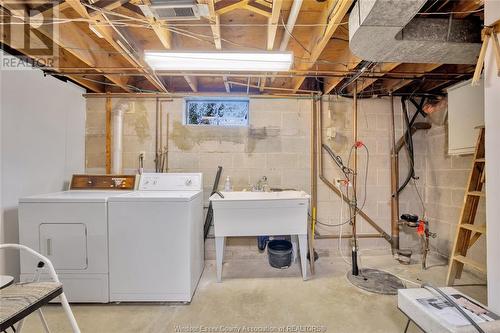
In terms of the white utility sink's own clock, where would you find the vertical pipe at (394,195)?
The vertical pipe is roughly at 8 o'clock from the white utility sink.

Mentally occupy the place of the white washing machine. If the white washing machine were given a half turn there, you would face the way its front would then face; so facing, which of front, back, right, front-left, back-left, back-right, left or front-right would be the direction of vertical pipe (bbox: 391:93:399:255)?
right

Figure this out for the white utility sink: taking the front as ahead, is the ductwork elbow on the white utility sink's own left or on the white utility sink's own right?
on the white utility sink's own left

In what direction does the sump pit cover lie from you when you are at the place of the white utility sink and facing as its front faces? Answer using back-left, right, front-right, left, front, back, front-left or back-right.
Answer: left

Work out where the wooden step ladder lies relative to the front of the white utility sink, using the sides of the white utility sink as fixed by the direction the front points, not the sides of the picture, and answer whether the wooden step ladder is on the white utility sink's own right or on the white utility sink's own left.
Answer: on the white utility sink's own left

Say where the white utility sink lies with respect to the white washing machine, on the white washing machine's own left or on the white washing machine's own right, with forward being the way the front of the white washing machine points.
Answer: on the white washing machine's own left

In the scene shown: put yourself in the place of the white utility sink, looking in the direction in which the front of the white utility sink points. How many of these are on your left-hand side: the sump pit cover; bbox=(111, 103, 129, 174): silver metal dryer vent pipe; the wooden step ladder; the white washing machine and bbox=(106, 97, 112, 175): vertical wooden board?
2

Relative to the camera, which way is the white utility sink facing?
toward the camera

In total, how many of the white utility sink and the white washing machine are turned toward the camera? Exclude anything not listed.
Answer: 2

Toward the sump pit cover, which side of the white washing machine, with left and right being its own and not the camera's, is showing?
left
